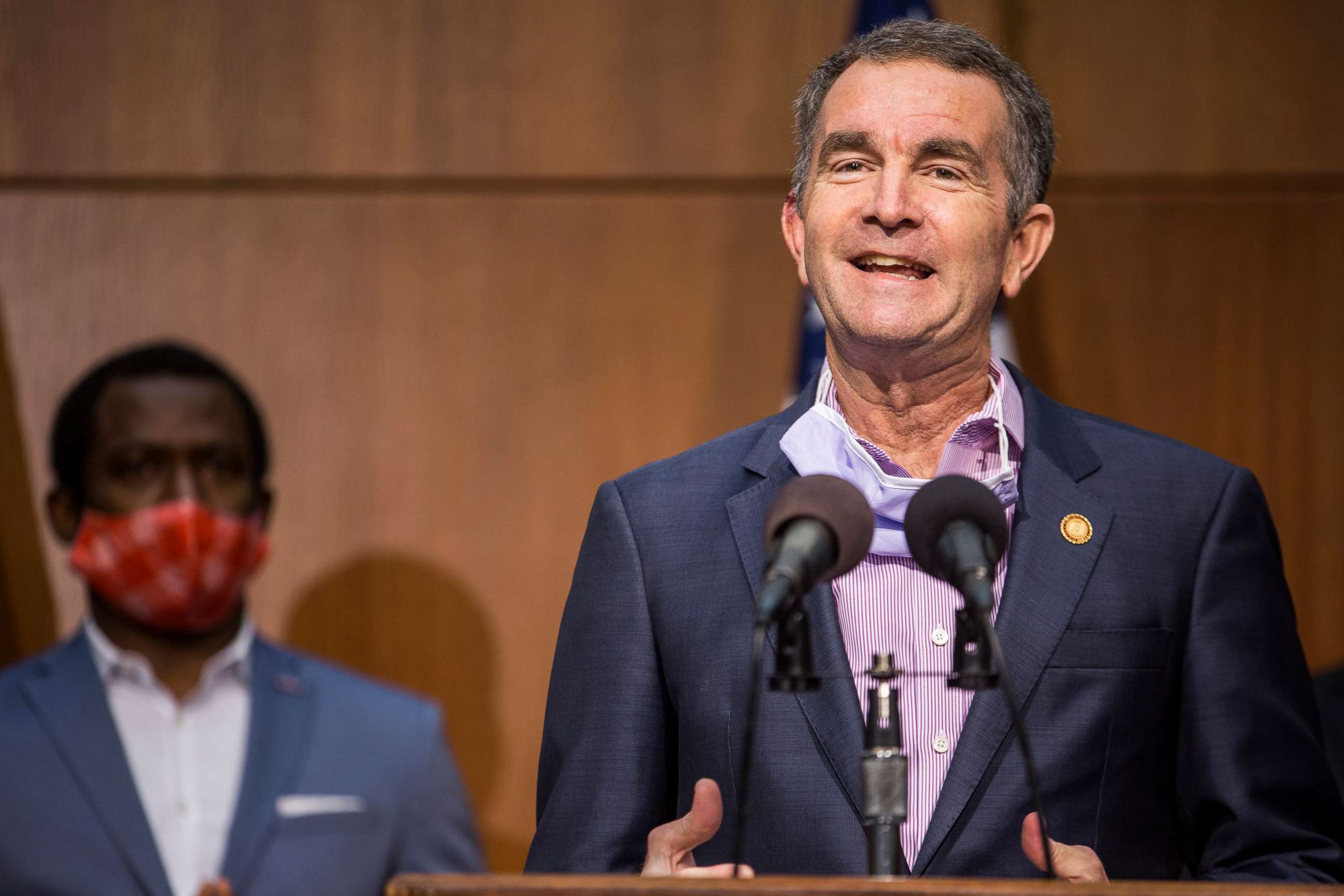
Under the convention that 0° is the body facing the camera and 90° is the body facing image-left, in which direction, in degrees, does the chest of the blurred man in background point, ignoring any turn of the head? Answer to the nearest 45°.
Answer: approximately 0°

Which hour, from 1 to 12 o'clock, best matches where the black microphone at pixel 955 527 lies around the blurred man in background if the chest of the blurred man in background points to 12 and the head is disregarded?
The black microphone is roughly at 11 o'clock from the blurred man in background.

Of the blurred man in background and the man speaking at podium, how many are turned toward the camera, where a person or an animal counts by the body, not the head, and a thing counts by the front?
2

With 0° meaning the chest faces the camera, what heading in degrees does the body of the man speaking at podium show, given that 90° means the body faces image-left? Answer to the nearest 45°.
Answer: approximately 0°

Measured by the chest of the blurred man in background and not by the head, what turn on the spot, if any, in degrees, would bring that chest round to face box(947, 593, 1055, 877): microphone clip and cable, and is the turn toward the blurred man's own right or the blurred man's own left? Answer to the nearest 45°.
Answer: approximately 45° to the blurred man's own left

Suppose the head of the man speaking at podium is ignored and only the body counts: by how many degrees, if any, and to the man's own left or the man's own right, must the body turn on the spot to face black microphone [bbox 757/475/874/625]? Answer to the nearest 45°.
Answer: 0° — they already face it
